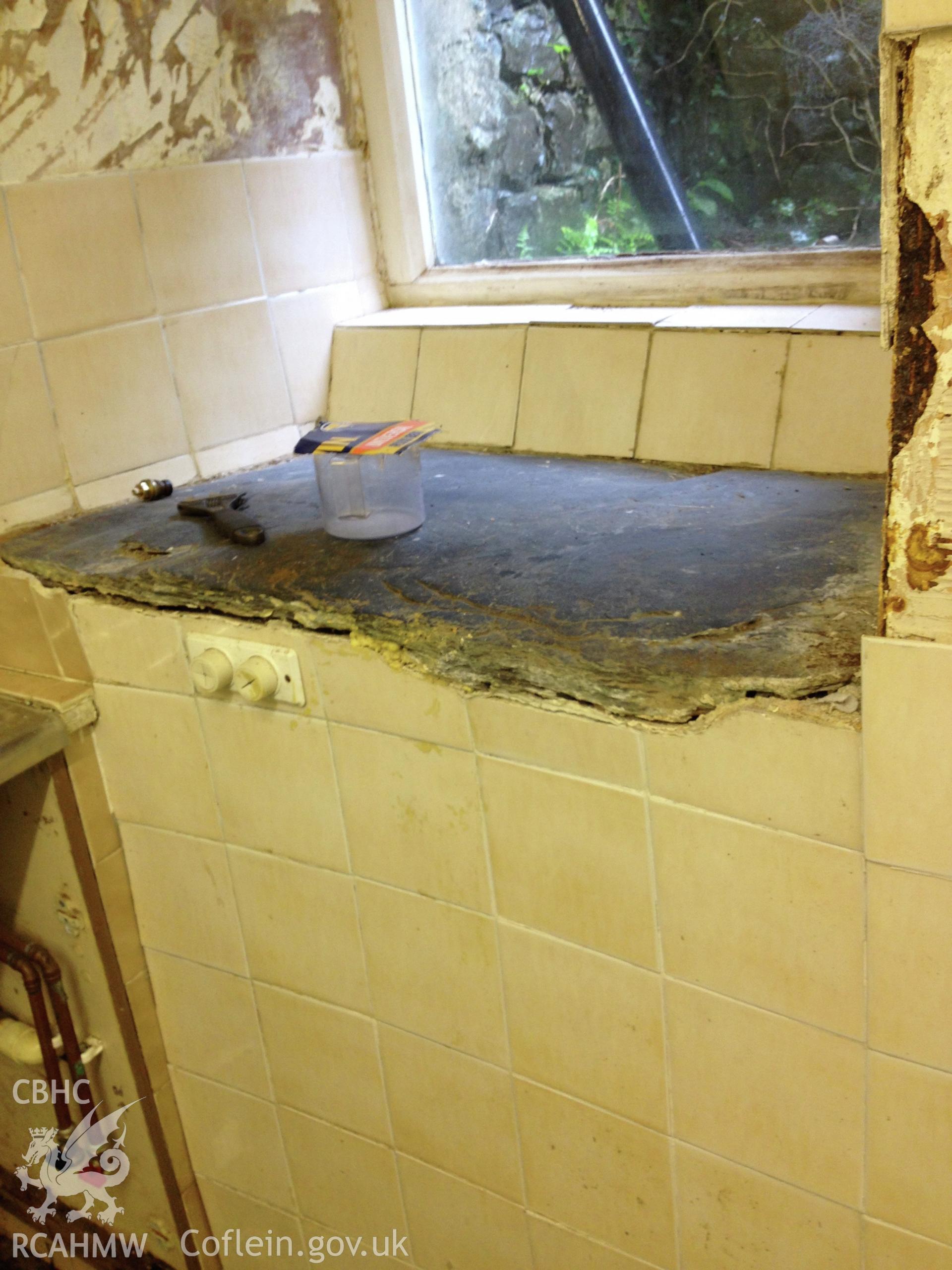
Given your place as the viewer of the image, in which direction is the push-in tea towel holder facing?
facing the viewer
